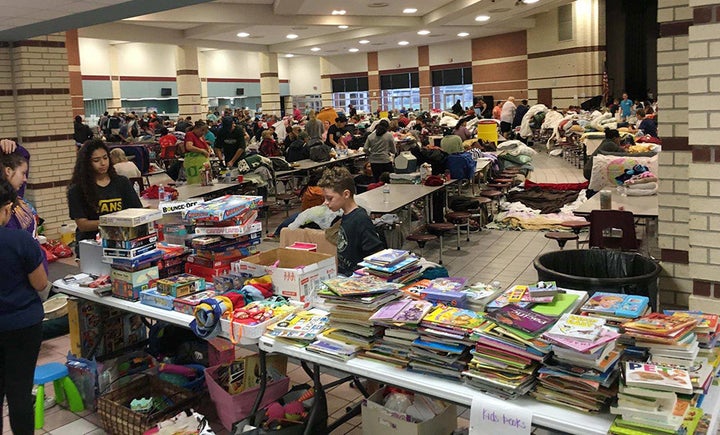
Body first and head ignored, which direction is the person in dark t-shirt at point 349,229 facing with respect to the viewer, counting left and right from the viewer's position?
facing the viewer and to the left of the viewer

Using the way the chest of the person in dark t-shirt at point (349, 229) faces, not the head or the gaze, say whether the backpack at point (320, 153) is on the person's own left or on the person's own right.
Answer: on the person's own right

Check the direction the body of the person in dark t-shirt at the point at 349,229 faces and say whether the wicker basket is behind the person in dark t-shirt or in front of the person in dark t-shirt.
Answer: in front

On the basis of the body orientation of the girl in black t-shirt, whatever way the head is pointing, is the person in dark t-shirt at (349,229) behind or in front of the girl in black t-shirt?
in front

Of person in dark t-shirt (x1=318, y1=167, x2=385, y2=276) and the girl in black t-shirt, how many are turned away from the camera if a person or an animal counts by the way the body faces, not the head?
0

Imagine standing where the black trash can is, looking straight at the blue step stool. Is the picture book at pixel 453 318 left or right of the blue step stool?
left

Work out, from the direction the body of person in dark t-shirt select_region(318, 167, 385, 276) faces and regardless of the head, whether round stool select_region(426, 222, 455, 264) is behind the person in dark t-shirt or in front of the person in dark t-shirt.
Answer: behind

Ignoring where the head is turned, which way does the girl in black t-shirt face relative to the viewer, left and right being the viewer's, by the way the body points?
facing the viewer and to the right of the viewer

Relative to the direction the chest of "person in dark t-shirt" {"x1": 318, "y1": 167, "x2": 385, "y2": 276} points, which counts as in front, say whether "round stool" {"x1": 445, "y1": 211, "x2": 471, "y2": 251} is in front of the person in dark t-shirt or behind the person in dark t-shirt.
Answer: behind

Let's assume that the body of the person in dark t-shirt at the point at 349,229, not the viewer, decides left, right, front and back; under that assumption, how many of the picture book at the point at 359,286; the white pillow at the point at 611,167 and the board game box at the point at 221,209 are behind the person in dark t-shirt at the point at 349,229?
1
